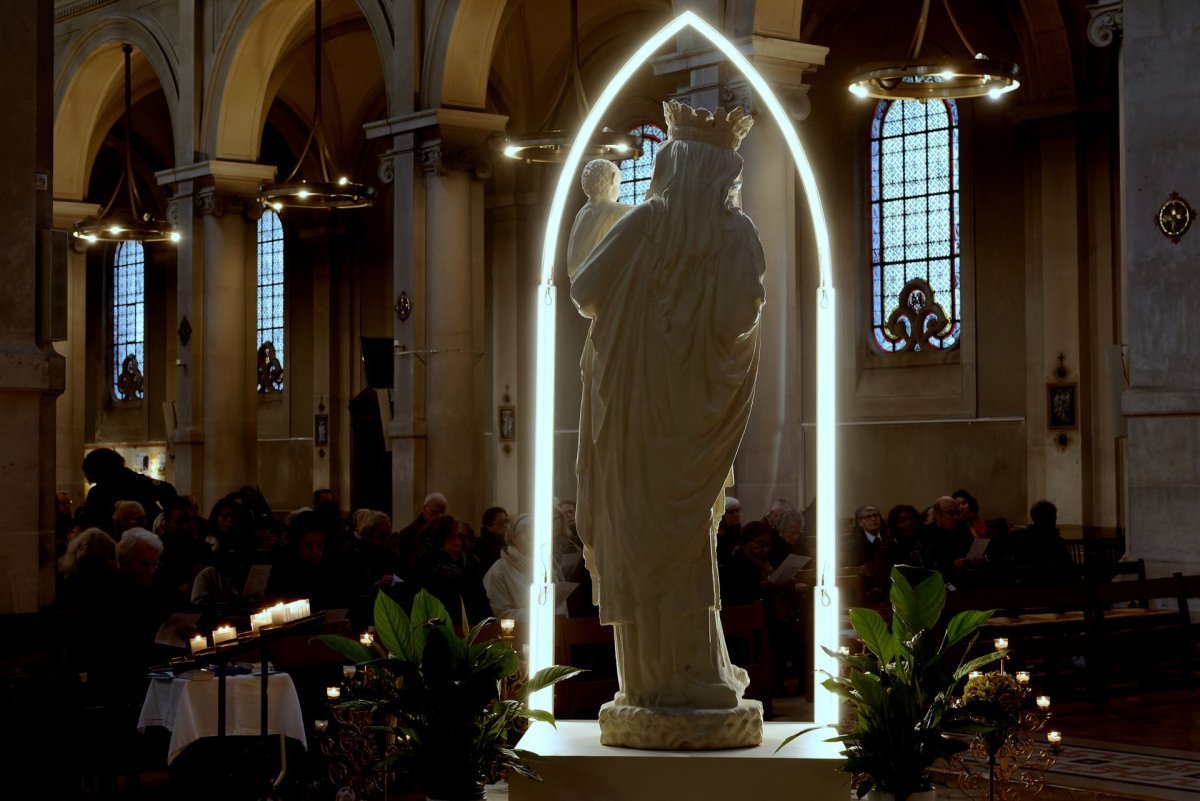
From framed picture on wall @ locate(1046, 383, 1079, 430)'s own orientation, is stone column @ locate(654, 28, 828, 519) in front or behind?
in front

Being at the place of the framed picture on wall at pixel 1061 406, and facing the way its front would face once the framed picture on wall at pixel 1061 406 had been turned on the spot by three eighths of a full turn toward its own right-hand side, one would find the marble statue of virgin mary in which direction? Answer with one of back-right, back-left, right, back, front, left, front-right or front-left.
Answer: back-left

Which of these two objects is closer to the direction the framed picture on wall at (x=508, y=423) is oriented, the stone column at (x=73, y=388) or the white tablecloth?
the white tablecloth

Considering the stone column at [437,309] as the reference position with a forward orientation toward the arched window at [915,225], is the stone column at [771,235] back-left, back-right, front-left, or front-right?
front-right

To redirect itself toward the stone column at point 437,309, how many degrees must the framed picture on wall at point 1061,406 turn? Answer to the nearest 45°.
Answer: approximately 90° to its right

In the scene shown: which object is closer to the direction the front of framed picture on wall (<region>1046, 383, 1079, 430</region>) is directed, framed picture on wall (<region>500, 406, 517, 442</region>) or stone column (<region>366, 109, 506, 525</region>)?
the stone column

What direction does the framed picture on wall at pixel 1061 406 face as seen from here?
toward the camera

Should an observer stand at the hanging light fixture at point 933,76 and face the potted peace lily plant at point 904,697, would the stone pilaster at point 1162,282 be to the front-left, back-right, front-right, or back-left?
front-left

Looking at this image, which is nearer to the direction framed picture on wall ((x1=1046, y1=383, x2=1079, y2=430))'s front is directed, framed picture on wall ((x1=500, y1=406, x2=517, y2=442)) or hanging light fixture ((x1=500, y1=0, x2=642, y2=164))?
the hanging light fixture

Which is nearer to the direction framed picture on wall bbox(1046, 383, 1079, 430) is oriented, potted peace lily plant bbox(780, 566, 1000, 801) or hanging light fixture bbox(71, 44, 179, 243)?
the potted peace lily plant

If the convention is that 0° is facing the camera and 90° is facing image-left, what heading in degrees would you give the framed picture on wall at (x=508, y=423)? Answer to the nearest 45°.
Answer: approximately 0°

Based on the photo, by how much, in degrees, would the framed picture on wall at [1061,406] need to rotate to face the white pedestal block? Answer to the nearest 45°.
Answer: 0° — it already faces it

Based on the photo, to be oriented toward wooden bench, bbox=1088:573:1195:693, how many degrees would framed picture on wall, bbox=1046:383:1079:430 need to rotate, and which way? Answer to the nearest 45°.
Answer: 0° — it already faces it

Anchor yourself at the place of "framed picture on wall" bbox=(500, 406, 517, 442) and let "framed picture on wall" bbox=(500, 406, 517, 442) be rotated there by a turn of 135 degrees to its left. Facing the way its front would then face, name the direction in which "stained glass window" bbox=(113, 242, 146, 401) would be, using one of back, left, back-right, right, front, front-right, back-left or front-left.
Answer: left

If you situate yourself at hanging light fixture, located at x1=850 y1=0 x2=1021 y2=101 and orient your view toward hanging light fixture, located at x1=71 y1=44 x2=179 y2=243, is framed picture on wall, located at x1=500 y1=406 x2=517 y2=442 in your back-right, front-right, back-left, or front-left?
front-right

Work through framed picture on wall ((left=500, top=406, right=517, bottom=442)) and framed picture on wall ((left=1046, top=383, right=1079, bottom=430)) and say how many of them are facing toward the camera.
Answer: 2

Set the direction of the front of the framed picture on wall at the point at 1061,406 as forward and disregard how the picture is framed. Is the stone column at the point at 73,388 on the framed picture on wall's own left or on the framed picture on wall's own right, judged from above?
on the framed picture on wall's own right
